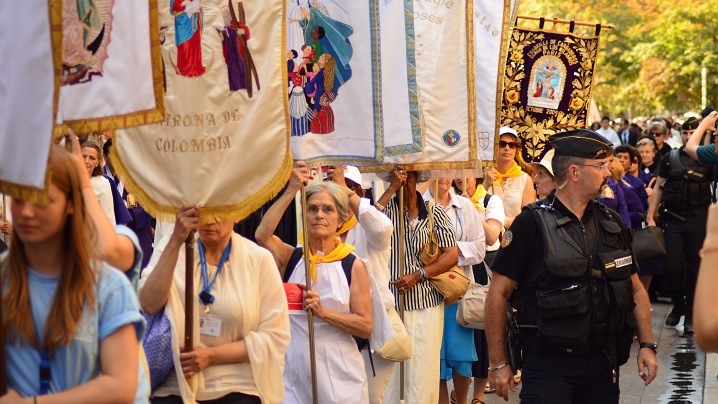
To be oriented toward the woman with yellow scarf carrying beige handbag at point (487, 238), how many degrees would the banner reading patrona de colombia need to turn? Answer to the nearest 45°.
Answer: approximately 135° to its left

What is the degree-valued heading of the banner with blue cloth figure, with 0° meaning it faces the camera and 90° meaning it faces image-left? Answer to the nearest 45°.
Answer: approximately 0°

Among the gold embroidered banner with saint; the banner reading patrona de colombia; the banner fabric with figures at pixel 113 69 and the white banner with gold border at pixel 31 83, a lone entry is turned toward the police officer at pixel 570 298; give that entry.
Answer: the gold embroidered banner with saint

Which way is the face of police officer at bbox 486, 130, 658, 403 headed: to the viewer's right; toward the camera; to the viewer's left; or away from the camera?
to the viewer's right
